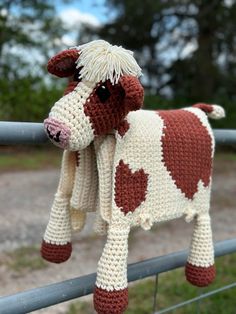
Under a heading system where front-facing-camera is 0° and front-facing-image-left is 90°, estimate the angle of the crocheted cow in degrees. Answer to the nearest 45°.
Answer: approximately 45°
